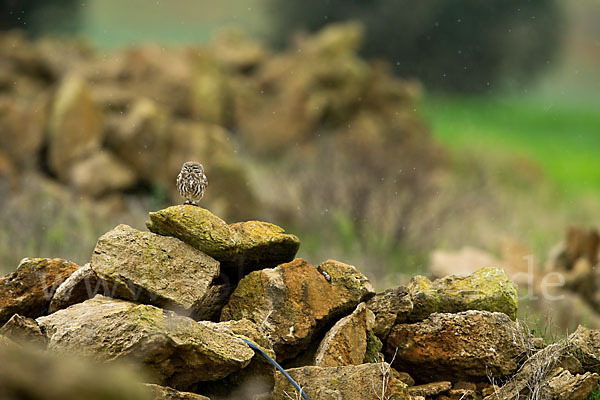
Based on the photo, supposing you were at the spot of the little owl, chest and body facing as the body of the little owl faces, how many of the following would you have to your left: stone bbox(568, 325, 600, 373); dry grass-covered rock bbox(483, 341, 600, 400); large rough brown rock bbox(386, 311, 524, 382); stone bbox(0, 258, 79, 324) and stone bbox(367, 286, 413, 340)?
4

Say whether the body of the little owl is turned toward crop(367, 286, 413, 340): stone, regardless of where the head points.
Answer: no

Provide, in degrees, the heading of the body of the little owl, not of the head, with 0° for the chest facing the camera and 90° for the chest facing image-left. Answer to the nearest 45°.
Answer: approximately 0°

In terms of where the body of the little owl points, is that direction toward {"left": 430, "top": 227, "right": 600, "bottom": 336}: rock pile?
no

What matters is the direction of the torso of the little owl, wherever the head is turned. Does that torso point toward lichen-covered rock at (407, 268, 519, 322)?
no

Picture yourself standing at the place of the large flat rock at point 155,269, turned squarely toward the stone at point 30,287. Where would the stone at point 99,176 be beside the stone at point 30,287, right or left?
right

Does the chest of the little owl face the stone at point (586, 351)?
no

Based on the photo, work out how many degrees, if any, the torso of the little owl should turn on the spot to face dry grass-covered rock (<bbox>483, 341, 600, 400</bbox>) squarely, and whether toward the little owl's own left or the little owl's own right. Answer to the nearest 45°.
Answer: approximately 90° to the little owl's own left

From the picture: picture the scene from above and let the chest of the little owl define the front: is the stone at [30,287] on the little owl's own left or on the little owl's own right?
on the little owl's own right
